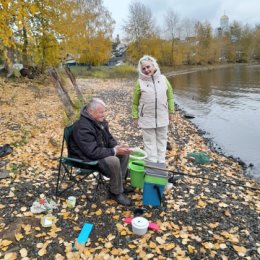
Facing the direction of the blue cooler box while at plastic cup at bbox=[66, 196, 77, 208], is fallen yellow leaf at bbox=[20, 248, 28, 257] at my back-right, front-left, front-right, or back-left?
back-right

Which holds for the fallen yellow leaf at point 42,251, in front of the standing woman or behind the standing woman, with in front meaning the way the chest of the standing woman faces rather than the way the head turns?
in front

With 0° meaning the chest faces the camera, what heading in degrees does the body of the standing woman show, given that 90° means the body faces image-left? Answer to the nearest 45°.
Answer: approximately 0°

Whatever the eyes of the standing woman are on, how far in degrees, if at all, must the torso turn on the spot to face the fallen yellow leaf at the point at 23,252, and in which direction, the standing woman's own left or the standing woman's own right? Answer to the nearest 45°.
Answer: approximately 45° to the standing woman's own right

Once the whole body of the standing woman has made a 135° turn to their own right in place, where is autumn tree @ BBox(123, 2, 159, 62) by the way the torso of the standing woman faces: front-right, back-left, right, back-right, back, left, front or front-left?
front-right

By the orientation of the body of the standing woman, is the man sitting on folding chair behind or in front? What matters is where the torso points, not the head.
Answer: in front

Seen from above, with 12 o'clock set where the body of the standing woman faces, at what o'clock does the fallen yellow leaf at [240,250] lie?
The fallen yellow leaf is roughly at 11 o'clock from the standing woman.
